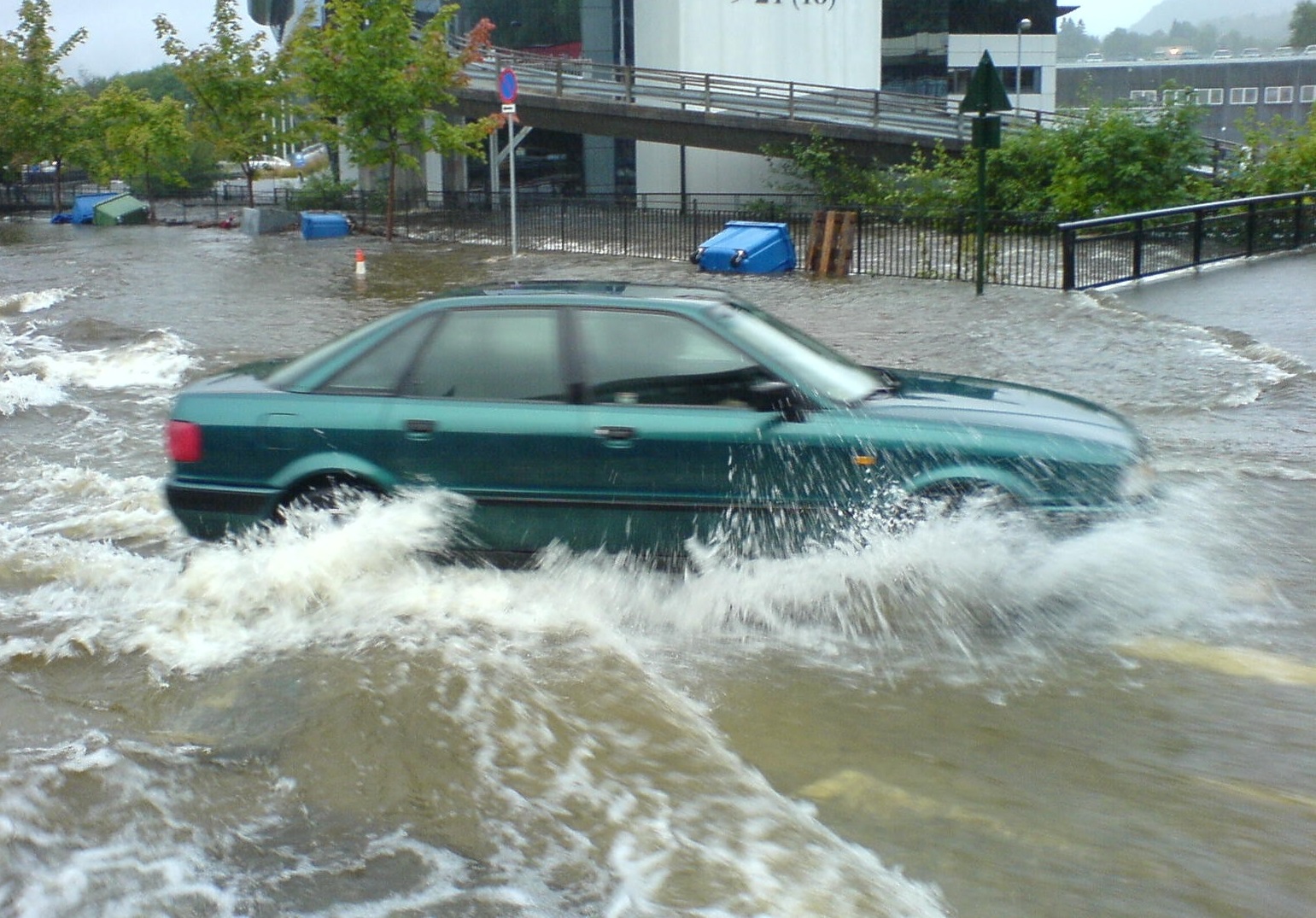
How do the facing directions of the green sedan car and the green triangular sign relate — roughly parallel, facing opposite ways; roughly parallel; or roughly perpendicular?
roughly perpendicular

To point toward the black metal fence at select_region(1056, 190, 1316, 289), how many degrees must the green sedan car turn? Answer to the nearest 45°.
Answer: approximately 45° to its left

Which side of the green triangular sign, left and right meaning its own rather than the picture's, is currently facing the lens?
back

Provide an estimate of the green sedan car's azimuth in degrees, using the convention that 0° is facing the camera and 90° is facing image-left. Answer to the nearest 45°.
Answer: approximately 270°

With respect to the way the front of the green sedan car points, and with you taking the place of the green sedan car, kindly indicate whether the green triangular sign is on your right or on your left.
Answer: on your left

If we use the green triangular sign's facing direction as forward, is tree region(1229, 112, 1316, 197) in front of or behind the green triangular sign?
in front

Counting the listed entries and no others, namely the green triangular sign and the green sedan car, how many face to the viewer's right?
1

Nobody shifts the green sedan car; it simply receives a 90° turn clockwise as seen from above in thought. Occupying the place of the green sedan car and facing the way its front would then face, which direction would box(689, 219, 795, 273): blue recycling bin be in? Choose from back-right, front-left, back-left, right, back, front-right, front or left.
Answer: back

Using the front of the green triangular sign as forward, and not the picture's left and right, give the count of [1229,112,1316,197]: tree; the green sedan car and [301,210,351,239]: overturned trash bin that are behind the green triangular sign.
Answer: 1

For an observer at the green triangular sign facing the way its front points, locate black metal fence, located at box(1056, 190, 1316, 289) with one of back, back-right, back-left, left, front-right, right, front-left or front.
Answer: front-right

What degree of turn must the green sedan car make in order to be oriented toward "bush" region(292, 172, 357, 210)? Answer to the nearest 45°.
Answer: approximately 90° to its left

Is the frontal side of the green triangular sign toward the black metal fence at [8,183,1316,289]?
yes
